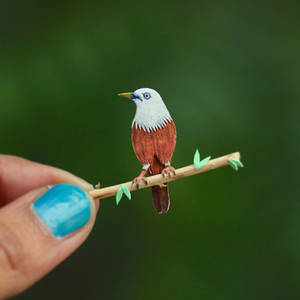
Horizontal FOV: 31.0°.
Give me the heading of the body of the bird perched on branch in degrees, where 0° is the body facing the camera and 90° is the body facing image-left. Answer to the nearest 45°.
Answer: approximately 45°
